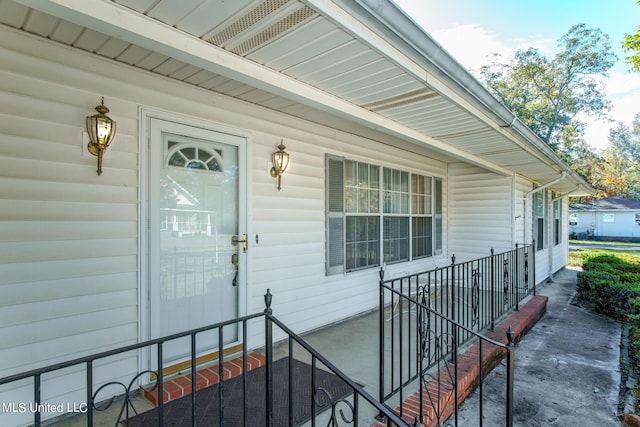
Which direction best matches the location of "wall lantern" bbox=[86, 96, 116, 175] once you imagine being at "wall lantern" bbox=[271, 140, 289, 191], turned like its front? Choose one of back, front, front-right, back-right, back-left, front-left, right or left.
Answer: right

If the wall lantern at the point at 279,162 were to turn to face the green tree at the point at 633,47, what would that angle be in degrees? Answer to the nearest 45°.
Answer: approximately 45° to its left

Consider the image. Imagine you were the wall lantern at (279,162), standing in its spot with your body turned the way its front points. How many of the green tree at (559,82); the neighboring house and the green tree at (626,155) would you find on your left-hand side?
3

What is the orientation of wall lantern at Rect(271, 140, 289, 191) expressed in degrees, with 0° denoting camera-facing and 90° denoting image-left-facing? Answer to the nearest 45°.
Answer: approximately 315°

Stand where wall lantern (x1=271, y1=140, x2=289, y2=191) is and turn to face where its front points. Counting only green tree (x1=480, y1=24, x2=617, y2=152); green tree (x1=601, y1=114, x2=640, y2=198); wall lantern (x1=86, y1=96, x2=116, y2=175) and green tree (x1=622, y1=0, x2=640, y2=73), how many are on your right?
1

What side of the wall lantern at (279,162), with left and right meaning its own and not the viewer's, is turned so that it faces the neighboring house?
left

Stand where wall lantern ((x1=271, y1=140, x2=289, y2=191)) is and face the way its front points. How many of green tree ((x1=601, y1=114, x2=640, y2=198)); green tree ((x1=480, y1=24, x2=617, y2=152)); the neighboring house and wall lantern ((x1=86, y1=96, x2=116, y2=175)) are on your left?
3

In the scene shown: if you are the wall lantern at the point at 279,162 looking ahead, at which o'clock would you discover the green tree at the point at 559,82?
The green tree is roughly at 9 o'clock from the wall lantern.
